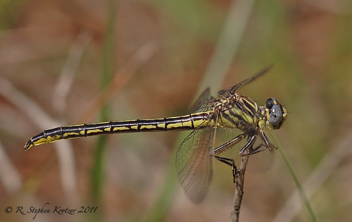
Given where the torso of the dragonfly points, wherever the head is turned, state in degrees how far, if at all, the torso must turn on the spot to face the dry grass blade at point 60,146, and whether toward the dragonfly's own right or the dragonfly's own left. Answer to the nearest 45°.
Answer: approximately 180°

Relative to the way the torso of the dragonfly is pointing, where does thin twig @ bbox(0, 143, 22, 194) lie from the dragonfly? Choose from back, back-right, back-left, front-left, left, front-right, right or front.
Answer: back

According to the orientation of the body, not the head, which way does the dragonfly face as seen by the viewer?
to the viewer's right
